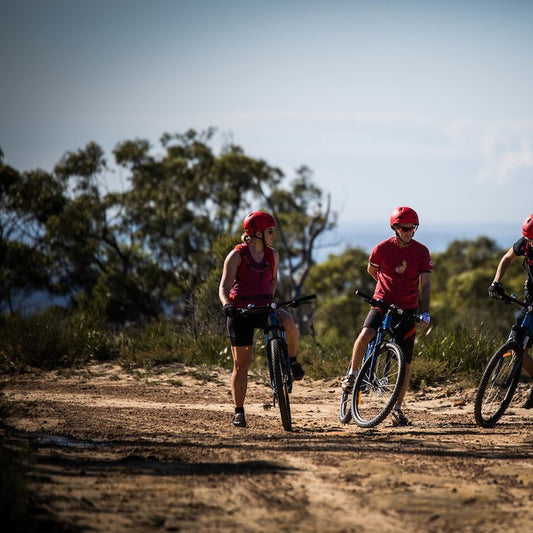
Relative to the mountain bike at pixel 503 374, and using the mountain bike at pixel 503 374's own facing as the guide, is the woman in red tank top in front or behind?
in front

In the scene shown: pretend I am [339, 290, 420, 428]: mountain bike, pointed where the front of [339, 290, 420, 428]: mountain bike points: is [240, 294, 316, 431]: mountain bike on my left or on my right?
on my right

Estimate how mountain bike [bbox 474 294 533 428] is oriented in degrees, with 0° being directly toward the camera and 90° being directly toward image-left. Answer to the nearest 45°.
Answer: approximately 45°

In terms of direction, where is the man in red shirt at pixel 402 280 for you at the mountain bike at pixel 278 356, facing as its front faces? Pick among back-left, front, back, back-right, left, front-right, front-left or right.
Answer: left

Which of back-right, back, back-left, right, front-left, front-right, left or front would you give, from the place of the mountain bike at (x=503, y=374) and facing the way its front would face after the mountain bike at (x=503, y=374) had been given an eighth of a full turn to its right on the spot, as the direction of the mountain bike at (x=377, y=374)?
front

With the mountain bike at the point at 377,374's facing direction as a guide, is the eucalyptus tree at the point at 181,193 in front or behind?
behind

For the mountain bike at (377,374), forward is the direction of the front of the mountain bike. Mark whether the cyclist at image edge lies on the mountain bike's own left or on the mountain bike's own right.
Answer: on the mountain bike's own left

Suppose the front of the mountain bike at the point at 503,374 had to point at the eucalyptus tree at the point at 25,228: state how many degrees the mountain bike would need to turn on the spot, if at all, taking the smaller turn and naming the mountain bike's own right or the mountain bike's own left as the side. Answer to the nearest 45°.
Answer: approximately 90° to the mountain bike's own right

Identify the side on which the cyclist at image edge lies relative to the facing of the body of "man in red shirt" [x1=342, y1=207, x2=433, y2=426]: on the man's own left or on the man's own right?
on the man's own left

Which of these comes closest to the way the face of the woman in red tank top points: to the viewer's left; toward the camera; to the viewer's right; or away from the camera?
to the viewer's right

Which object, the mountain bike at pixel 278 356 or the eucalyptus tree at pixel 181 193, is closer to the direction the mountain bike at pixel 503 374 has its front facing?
the mountain bike

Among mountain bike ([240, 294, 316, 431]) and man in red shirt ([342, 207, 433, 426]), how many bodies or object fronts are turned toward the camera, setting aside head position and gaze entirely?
2
